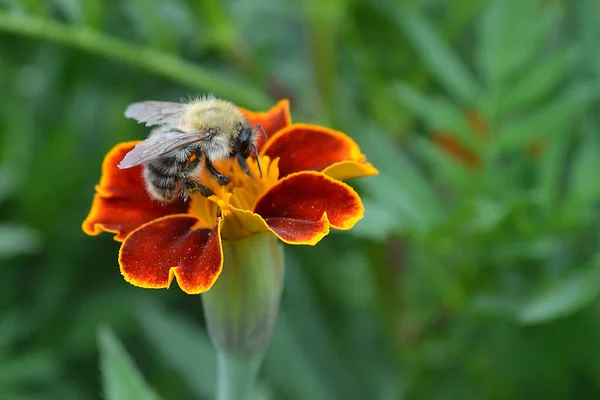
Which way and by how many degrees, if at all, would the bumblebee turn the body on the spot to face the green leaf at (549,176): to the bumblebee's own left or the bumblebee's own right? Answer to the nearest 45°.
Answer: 0° — it already faces it

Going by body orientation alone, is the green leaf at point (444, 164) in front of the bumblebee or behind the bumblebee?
in front

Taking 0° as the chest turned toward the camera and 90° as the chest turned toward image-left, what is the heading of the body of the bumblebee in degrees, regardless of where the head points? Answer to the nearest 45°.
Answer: approximately 270°

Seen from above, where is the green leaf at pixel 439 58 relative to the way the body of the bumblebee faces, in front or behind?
in front

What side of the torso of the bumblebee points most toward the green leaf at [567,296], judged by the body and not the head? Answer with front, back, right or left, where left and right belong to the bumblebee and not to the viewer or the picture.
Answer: front

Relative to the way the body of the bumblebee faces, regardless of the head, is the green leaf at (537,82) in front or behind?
in front
